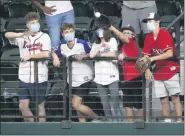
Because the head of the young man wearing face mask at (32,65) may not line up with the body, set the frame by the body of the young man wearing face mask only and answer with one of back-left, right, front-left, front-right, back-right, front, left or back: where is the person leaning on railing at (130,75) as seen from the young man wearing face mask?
left

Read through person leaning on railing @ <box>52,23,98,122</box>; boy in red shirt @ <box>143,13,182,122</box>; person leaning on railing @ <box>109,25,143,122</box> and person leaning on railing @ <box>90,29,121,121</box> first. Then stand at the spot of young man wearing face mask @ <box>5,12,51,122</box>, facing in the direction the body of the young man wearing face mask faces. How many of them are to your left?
4

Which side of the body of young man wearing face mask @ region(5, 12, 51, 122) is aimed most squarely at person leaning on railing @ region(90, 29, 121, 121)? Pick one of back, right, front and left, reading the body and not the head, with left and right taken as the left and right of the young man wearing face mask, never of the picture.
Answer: left

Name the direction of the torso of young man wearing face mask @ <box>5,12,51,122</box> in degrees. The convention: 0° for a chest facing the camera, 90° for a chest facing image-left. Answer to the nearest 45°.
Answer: approximately 0°

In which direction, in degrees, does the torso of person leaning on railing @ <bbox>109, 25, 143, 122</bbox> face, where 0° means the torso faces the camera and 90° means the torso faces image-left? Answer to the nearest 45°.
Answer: approximately 45°

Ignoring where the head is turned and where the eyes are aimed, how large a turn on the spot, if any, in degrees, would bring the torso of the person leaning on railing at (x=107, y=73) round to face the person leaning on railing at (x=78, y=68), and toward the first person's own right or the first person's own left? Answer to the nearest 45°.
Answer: approximately 90° to the first person's own right

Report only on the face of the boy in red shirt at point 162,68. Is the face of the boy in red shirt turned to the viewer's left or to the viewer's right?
to the viewer's left

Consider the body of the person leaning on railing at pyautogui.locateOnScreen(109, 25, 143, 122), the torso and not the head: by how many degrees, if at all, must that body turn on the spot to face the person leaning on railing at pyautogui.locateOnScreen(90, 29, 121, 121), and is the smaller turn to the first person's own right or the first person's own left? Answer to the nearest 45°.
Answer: approximately 45° to the first person's own right

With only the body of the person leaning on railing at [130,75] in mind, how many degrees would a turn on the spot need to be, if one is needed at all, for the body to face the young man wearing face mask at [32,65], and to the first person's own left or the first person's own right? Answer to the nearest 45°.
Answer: approximately 45° to the first person's own right

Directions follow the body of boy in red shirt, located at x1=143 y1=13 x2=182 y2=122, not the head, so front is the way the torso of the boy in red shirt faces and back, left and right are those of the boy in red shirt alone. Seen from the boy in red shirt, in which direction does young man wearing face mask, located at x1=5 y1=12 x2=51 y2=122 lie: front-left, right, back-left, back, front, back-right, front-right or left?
front-right
